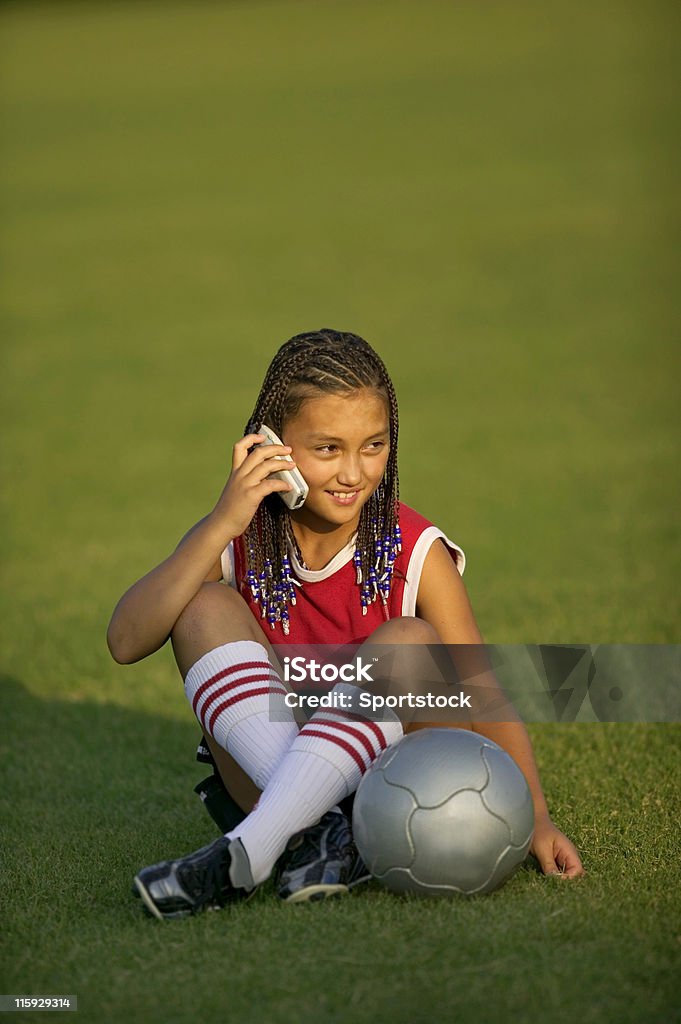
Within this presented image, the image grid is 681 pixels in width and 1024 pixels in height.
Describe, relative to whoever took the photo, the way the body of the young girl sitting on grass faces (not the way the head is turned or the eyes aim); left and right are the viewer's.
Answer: facing the viewer
